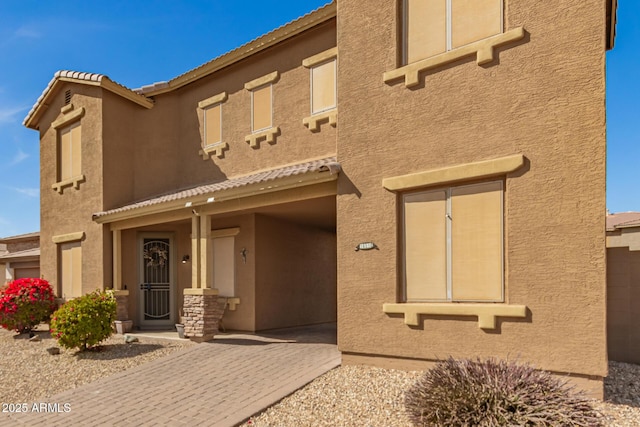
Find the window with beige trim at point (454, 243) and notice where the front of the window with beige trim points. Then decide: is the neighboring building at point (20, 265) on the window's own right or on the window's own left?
on the window's own right

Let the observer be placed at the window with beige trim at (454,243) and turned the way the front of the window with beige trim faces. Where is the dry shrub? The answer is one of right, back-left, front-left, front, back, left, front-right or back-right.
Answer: front-left

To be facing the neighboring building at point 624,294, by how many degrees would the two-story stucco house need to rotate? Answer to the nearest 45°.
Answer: approximately 135° to its left

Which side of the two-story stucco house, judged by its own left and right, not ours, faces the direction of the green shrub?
right

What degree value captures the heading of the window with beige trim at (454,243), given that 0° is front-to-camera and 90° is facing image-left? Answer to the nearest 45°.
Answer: approximately 45°

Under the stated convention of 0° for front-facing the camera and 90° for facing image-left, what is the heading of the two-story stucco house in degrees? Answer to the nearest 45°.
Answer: approximately 45°
